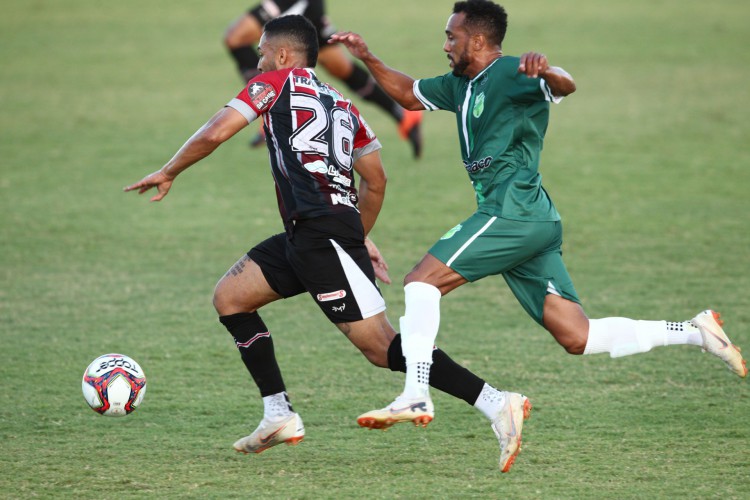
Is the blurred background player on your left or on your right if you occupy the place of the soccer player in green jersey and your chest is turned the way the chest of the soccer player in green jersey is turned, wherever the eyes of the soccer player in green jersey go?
on your right

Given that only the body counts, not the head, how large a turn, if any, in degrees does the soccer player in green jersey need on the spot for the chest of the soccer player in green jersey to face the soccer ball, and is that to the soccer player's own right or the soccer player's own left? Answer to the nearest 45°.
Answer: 0° — they already face it

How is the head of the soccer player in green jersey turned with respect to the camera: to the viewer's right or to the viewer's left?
to the viewer's left

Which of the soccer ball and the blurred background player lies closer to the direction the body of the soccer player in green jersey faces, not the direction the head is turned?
the soccer ball

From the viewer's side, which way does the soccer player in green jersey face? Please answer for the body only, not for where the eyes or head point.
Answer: to the viewer's left
